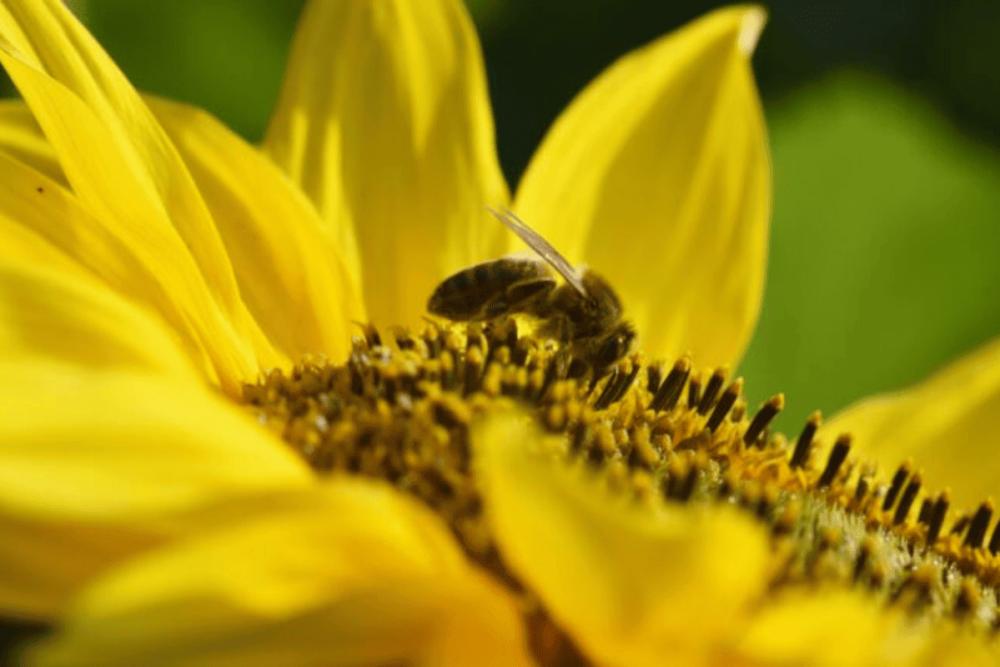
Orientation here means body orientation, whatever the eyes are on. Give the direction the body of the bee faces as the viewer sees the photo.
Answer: to the viewer's right
